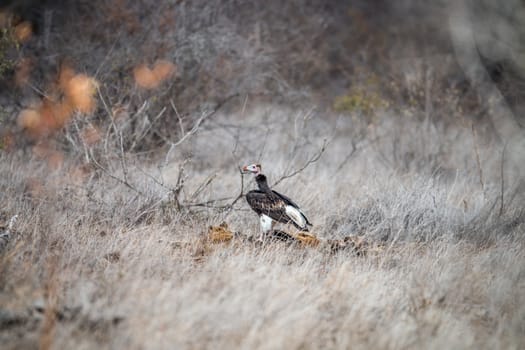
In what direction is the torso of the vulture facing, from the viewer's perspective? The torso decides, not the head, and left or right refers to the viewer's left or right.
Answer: facing to the left of the viewer
